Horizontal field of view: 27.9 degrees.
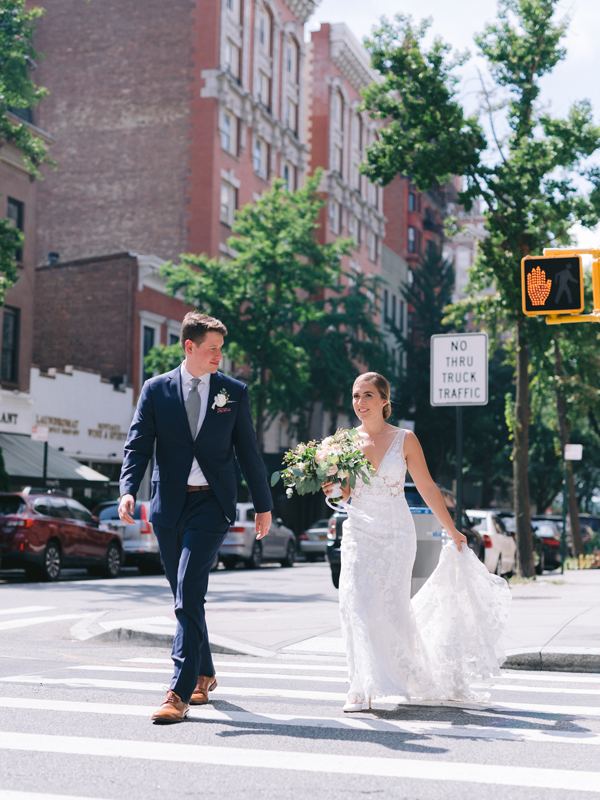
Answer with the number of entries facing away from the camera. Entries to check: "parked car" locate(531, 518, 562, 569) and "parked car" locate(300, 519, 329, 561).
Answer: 2

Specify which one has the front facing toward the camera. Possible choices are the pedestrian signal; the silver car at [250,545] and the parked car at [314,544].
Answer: the pedestrian signal

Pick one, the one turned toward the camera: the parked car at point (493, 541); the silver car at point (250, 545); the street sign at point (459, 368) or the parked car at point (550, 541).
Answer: the street sign

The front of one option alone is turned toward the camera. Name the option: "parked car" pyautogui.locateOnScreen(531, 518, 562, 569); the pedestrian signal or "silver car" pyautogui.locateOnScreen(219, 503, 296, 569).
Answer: the pedestrian signal

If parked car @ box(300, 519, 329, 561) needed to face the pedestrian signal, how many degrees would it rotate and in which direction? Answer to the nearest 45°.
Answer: approximately 180°

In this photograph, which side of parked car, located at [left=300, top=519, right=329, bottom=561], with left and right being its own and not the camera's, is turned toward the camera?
back

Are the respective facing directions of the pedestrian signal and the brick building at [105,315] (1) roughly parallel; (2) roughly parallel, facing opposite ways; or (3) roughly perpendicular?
roughly perpendicular

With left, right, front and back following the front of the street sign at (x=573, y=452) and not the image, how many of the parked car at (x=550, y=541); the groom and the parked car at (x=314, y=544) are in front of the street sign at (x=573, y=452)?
1

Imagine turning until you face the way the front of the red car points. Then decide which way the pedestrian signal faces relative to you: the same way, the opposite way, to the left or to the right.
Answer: the opposite way

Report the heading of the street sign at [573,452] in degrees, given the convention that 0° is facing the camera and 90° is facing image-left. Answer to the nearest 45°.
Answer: approximately 0°

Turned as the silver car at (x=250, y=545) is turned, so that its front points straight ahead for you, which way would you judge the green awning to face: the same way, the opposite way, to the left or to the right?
to the right

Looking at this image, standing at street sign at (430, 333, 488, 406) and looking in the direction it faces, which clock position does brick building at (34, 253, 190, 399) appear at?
The brick building is roughly at 5 o'clock from the street sign.
